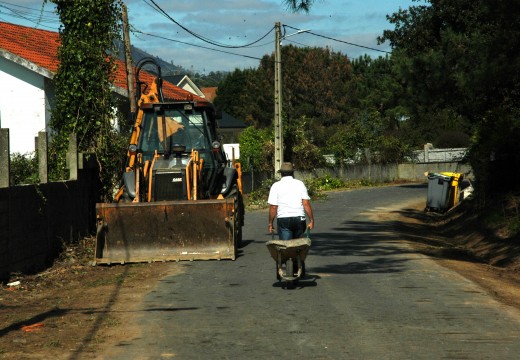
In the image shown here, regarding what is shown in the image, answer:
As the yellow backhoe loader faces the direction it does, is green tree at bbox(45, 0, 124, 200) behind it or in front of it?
behind

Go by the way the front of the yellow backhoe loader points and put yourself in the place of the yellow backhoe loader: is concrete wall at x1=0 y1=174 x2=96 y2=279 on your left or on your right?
on your right

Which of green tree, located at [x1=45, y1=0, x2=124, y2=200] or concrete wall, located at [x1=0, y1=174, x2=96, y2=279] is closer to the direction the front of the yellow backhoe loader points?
the concrete wall

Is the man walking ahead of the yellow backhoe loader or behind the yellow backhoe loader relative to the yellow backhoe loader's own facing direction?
ahead

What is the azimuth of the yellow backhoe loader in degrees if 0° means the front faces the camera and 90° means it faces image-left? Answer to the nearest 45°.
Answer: approximately 0°

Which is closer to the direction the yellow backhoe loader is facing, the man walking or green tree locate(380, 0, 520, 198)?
the man walking

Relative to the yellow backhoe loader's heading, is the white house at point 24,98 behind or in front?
behind

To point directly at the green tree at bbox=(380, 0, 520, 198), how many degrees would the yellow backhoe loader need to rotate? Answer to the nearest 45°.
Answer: approximately 135° to its left
